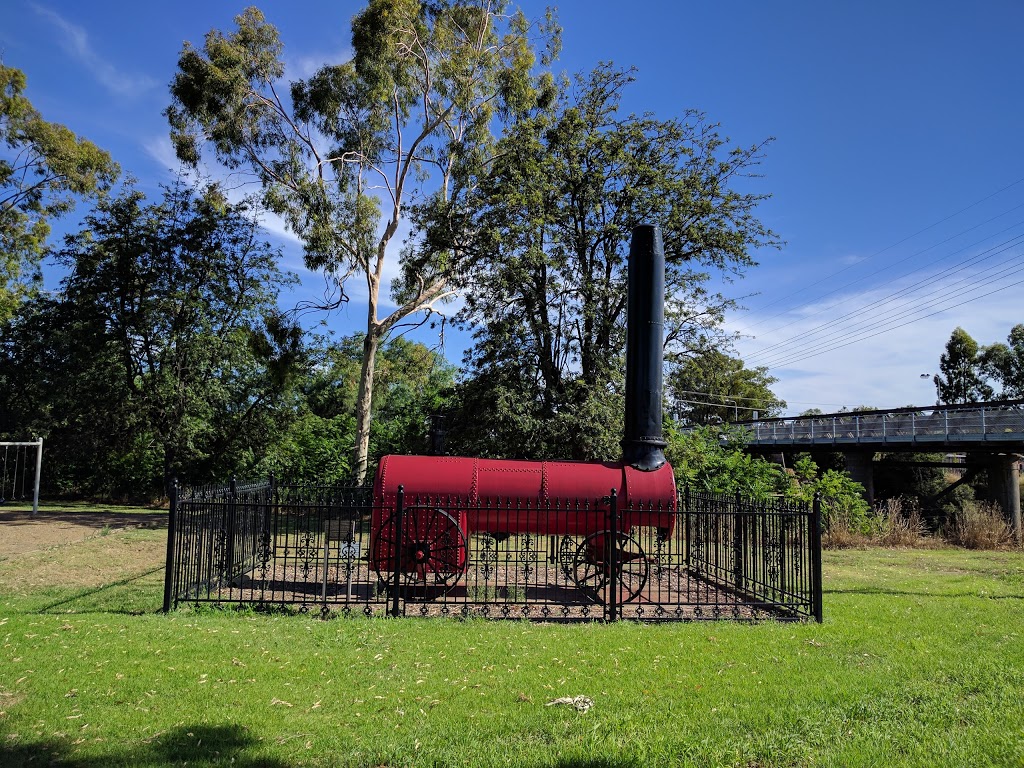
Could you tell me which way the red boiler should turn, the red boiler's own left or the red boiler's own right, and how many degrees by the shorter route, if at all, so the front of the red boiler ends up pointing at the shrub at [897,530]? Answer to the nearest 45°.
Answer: approximately 45° to the red boiler's own left

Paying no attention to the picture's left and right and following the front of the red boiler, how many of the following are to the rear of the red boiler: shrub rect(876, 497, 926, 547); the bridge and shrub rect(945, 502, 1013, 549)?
0

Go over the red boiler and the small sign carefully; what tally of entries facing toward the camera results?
1

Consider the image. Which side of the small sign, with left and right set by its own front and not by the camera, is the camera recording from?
front

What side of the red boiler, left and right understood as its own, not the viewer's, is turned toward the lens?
right

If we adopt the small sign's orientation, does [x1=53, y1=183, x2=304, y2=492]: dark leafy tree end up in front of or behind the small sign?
behind

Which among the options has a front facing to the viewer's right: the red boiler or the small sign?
the red boiler

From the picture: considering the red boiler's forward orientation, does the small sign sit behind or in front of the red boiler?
behind

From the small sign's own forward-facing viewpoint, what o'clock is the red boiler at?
The red boiler is roughly at 9 o'clock from the small sign.

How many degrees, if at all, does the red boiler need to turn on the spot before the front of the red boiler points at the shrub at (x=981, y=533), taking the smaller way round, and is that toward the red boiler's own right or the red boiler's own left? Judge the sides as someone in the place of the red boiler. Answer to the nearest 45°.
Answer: approximately 45° to the red boiler's own left

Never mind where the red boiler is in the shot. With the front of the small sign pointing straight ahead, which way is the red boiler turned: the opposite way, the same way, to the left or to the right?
to the left
